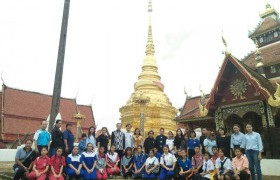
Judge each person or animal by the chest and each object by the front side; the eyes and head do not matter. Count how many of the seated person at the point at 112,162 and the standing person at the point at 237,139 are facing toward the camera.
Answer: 2

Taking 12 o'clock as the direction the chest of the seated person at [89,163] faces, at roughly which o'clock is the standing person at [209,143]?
The standing person is roughly at 9 o'clock from the seated person.

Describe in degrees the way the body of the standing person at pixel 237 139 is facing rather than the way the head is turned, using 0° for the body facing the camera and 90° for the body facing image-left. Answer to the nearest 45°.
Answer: approximately 0°

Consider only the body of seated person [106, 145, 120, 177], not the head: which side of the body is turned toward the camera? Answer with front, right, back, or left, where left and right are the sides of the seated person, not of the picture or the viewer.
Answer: front

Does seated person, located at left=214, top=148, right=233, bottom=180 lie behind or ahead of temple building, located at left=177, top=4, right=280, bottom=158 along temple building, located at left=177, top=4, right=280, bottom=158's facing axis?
ahead

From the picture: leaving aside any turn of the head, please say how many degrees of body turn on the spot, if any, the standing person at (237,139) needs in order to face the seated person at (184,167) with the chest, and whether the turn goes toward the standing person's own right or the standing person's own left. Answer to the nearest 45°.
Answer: approximately 90° to the standing person's own right

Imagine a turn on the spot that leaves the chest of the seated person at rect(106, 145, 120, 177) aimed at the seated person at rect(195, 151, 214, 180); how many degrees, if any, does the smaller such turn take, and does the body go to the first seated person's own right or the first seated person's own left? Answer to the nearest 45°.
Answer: approximately 45° to the first seated person's own left

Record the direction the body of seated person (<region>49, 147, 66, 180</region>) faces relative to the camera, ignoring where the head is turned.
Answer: toward the camera

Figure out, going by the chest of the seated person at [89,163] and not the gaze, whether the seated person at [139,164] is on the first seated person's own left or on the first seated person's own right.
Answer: on the first seated person's own left

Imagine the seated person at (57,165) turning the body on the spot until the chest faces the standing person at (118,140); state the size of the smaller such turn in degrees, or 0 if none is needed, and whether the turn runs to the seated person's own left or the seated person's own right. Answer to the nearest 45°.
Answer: approximately 135° to the seated person's own left

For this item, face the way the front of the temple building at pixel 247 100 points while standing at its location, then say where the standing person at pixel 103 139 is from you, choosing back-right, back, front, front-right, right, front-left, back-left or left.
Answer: front

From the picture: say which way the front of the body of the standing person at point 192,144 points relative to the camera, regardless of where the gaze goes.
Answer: toward the camera

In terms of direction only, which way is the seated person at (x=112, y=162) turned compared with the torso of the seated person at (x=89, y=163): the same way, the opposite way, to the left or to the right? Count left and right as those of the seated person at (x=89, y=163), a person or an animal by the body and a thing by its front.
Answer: the same way

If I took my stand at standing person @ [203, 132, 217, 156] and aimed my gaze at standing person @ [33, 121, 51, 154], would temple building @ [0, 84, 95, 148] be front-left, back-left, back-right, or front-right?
front-right
